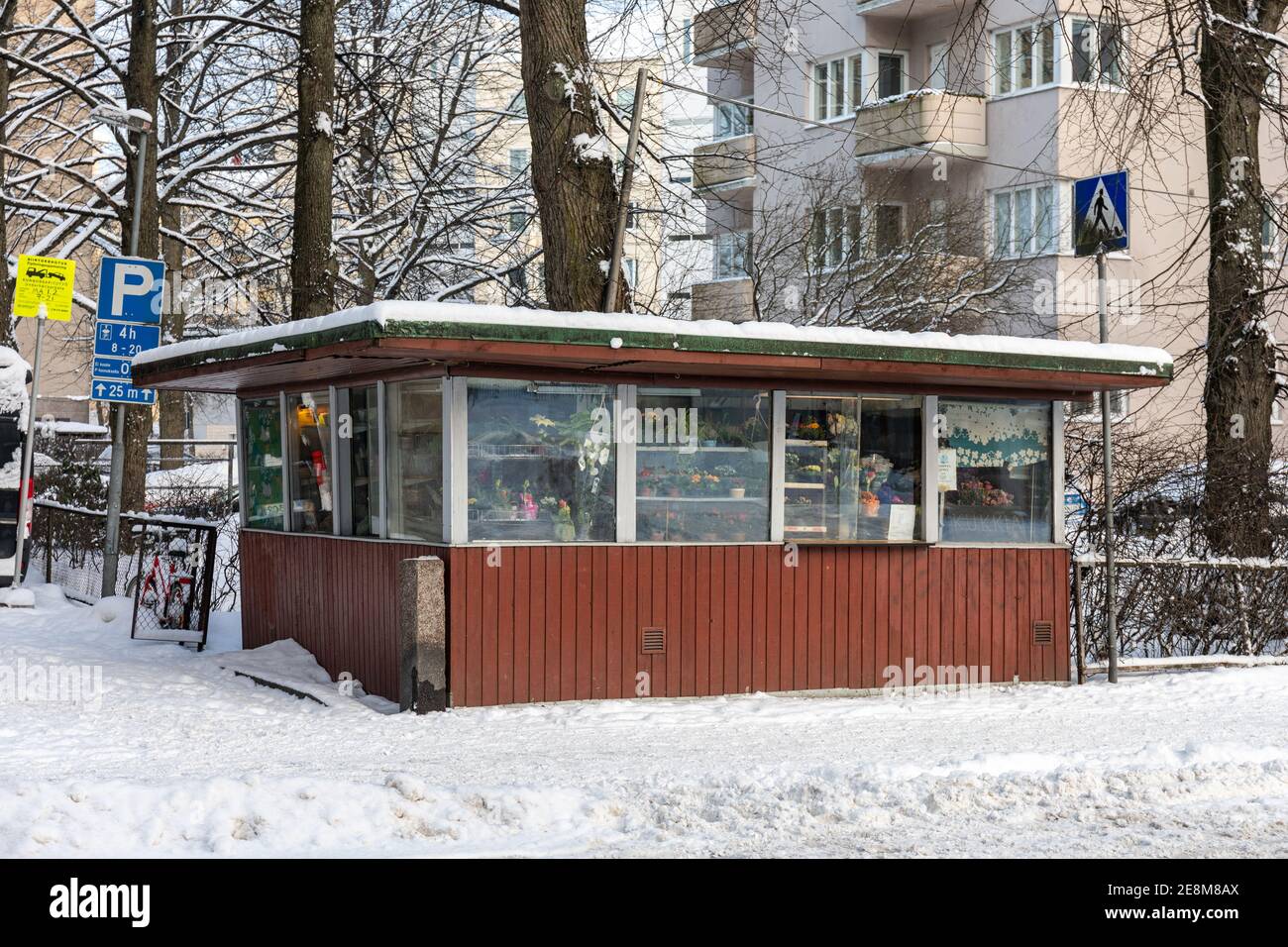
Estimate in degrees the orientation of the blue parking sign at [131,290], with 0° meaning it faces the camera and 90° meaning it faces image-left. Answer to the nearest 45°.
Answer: approximately 0°

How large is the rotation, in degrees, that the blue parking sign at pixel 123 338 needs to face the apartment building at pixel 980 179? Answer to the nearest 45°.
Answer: approximately 135° to its left

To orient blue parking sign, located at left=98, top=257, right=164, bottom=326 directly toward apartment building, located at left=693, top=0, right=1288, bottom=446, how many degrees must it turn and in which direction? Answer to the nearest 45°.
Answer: approximately 135° to its left

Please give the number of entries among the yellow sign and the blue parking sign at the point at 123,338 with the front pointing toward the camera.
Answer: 2
